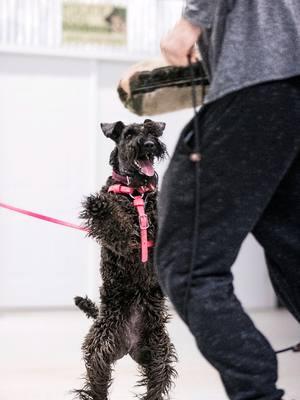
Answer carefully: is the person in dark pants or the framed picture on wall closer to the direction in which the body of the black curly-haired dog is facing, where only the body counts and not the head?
the person in dark pants

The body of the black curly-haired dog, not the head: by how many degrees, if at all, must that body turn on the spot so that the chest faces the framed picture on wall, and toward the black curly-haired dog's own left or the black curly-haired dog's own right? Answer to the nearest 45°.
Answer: approximately 135° to the black curly-haired dog's own left

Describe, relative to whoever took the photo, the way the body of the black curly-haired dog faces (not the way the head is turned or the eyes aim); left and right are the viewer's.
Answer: facing the viewer and to the right of the viewer

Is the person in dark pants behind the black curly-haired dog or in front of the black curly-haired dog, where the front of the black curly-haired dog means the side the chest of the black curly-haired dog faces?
in front
